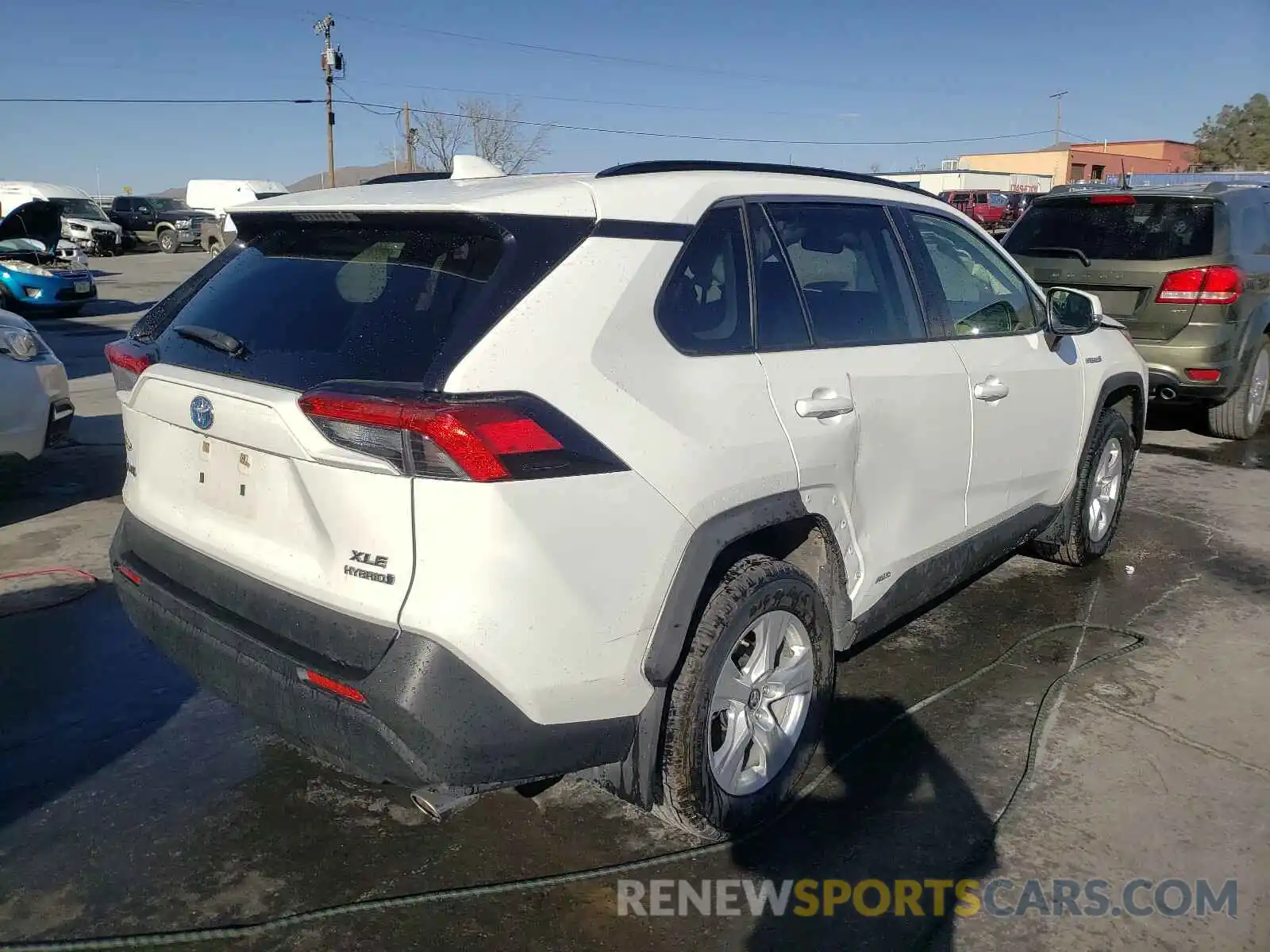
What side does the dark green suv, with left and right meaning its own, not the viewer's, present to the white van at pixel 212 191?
left

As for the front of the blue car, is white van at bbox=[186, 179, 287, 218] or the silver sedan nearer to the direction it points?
the silver sedan

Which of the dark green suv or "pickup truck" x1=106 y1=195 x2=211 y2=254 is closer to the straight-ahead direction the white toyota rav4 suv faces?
the dark green suv

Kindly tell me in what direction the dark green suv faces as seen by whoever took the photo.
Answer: facing away from the viewer and to the right of the viewer

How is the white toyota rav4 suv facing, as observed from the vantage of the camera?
facing away from the viewer and to the right of the viewer

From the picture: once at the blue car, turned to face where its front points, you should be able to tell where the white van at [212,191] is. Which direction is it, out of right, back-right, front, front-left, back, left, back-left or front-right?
back-left

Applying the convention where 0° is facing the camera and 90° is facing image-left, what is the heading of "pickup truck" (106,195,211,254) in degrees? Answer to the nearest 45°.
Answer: approximately 315°
